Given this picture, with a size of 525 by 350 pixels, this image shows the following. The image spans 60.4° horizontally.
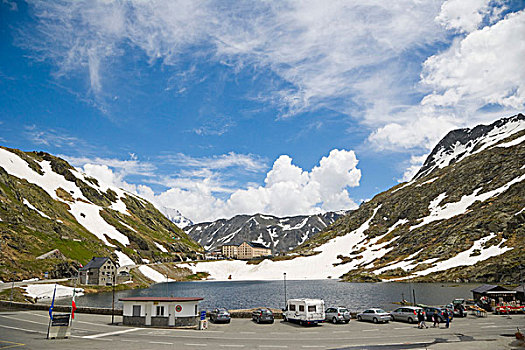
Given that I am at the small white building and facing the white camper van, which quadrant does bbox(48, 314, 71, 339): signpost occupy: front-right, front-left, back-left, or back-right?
back-right

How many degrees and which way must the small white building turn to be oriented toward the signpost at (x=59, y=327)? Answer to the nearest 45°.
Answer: approximately 45° to its right

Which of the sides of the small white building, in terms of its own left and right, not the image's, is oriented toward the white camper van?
left

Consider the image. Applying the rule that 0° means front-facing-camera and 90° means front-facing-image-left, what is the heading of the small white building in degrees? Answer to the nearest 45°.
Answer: approximately 0°

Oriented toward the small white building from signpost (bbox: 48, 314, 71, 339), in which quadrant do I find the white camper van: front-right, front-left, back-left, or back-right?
front-right

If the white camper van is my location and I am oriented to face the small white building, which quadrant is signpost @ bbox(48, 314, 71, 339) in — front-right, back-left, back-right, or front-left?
front-left
